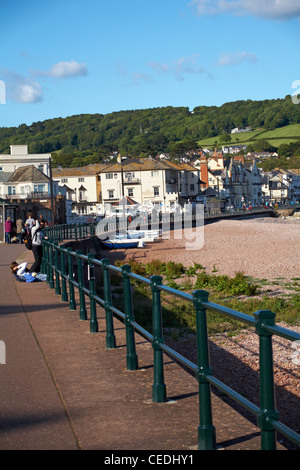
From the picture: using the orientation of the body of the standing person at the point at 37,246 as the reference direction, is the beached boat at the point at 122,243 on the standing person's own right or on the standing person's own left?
on the standing person's own left

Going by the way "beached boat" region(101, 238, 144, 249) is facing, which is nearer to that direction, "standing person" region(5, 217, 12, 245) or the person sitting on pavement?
the standing person

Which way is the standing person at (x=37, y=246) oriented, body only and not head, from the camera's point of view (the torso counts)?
to the viewer's right

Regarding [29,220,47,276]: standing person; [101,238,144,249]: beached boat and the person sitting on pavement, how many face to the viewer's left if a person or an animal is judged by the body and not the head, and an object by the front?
1

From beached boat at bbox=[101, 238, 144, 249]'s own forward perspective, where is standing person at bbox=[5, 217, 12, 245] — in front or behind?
in front

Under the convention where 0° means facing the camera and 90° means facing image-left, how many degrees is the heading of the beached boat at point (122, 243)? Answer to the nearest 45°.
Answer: approximately 90°

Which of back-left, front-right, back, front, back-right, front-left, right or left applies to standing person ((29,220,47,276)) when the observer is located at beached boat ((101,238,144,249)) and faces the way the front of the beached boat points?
left
